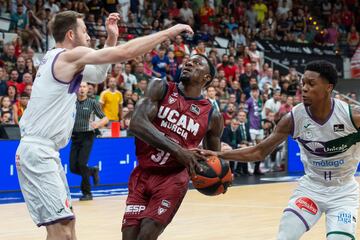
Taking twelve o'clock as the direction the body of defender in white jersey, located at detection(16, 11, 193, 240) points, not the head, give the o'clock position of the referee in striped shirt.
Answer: The referee in striped shirt is roughly at 9 o'clock from the defender in white jersey.

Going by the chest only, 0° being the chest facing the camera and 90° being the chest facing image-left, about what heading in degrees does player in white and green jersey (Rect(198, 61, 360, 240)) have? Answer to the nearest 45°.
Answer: approximately 0°

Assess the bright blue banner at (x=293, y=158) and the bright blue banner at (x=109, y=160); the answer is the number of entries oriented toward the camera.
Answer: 2

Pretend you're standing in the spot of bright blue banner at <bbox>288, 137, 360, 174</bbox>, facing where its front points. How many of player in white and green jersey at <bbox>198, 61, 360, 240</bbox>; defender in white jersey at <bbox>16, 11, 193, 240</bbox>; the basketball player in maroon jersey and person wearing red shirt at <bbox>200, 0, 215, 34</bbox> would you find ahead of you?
3

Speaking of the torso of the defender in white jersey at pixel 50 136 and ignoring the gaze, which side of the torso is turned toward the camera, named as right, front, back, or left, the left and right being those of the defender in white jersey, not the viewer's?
right

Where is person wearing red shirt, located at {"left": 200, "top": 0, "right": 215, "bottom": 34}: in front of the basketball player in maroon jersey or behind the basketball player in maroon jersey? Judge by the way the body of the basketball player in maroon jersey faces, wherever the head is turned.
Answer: behind

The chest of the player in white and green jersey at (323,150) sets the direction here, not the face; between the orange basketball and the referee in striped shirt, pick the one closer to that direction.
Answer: the orange basketball

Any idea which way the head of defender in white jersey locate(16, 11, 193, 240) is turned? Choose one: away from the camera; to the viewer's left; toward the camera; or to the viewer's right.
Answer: to the viewer's right
